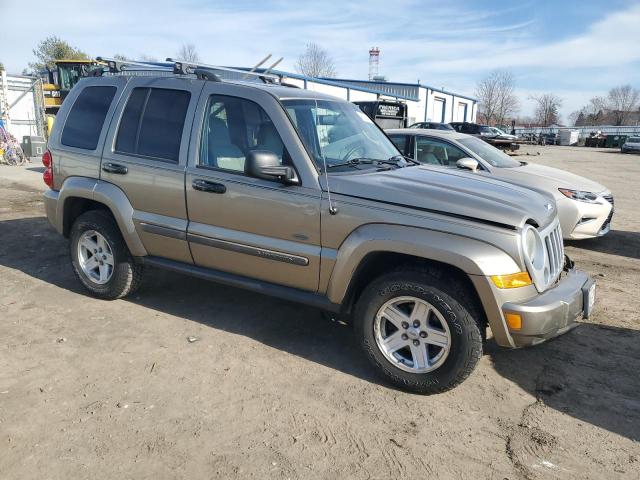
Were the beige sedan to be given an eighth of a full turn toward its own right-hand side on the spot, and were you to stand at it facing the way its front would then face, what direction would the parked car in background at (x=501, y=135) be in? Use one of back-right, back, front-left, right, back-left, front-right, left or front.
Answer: back

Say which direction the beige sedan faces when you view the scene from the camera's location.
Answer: facing the viewer and to the right of the viewer

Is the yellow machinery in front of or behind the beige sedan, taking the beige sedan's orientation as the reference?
behind
